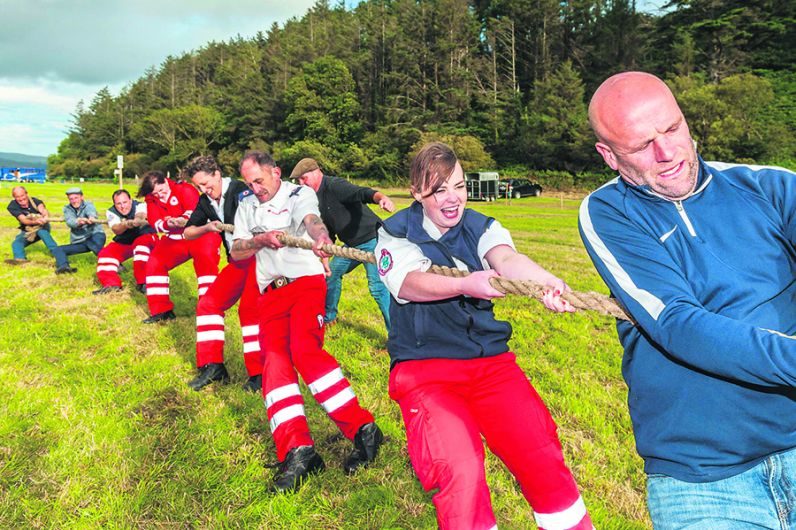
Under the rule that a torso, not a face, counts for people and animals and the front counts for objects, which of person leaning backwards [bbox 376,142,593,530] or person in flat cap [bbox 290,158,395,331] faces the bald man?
the person leaning backwards

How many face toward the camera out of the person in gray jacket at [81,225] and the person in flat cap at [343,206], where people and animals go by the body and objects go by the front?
1

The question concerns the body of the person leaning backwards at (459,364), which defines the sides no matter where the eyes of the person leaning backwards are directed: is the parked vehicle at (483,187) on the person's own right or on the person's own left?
on the person's own left

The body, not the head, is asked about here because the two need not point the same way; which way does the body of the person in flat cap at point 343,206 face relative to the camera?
to the viewer's left

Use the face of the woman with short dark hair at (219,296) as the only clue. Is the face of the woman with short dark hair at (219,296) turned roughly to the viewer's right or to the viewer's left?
to the viewer's right

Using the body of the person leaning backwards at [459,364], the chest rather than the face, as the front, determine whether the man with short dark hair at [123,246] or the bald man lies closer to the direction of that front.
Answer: the bald man

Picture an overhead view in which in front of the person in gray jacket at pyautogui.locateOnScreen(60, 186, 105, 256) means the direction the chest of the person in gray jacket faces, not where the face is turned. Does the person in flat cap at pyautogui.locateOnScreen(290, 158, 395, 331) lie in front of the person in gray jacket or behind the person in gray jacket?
in front

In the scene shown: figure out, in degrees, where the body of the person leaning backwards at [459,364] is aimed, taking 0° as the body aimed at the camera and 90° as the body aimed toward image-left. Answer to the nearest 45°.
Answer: approximately 315°

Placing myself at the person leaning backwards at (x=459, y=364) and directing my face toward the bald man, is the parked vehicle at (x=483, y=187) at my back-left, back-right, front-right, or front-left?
back-left
